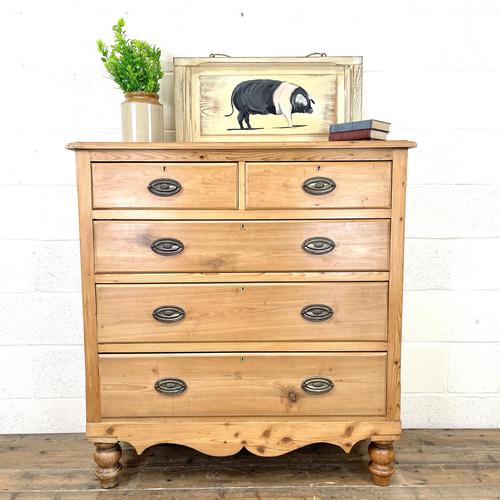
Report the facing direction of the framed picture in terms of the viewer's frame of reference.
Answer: facing the viewer

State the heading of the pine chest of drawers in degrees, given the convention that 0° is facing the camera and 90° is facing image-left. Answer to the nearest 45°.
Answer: approximately 0°
